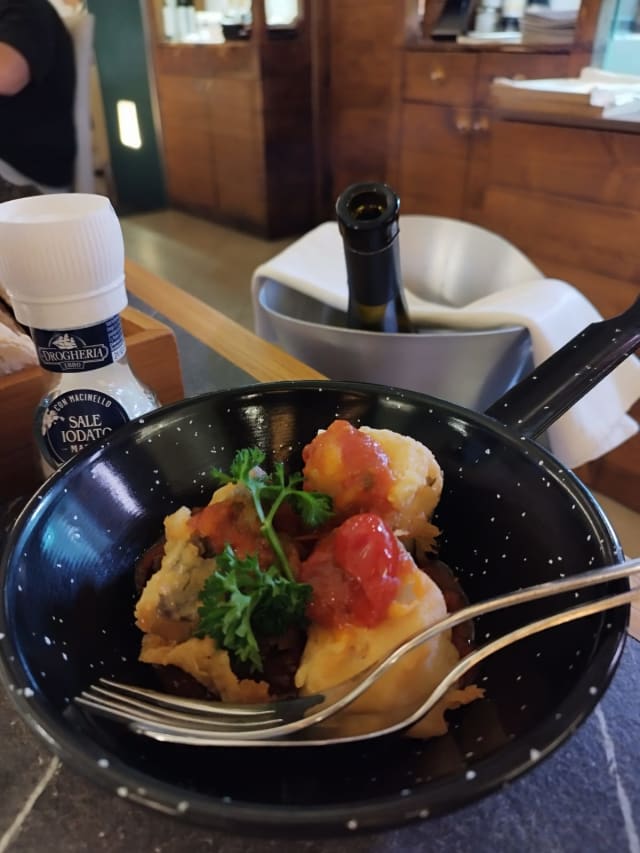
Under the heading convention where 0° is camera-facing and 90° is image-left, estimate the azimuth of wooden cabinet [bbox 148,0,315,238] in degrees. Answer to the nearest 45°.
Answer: approximately 45°

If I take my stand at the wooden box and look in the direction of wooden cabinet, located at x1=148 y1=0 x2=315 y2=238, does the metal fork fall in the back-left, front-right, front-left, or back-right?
back-right

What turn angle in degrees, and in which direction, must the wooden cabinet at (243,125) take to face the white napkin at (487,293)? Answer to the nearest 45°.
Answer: approximately 45° to its left

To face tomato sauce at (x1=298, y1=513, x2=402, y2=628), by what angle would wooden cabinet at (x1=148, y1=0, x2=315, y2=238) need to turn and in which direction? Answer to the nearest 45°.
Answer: approximately 45° to its left

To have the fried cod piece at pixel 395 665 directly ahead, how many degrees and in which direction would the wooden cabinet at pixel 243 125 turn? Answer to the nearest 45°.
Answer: approximately 45° to its left
